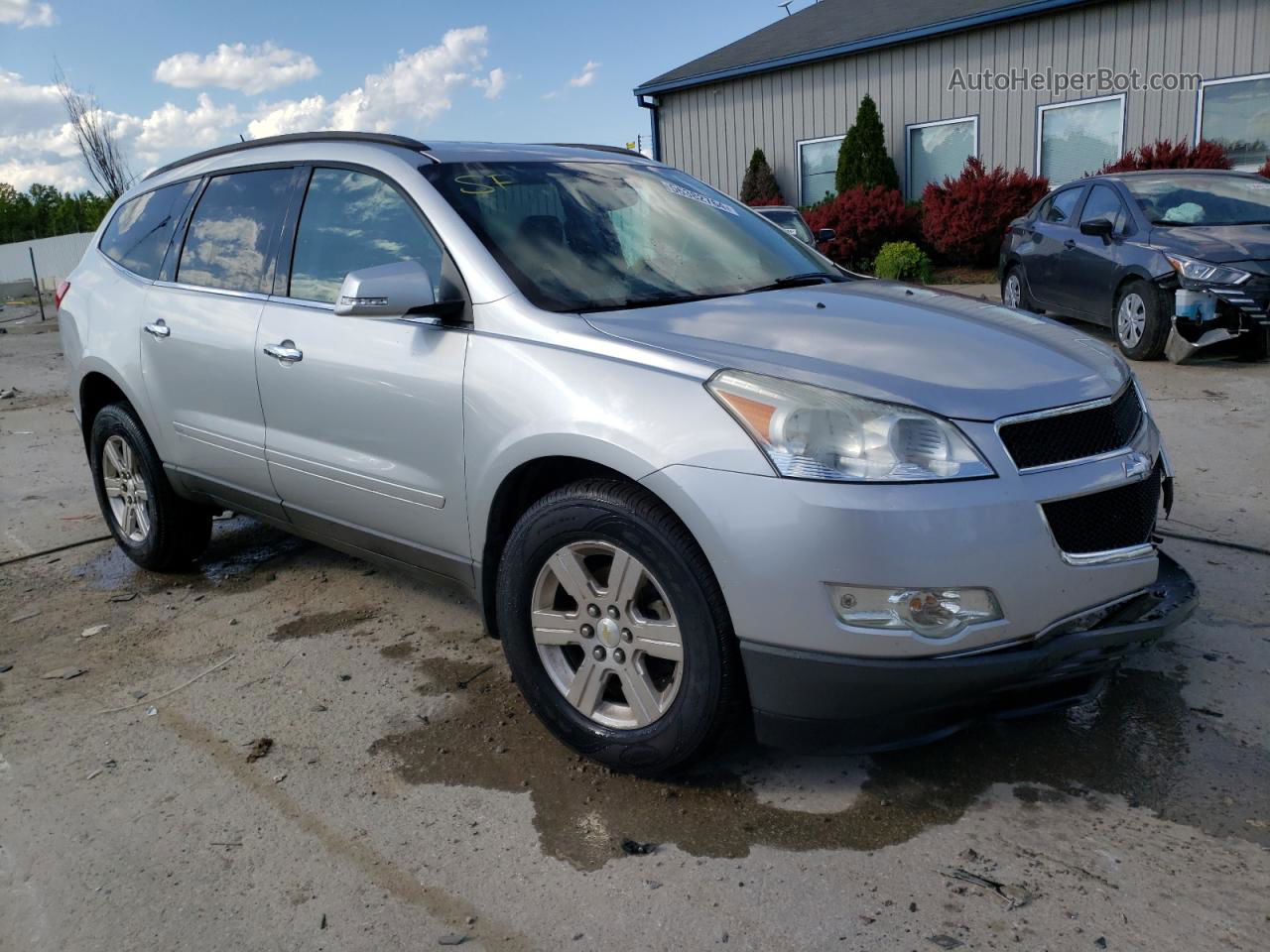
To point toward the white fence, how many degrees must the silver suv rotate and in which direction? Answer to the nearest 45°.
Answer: approximately 180°

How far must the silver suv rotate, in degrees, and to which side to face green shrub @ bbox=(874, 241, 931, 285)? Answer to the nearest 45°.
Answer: approximately 135° to its left

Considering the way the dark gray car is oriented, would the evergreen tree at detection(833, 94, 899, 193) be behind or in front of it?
behind

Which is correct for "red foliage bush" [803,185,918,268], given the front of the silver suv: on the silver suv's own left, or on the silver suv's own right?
on the silver suv's own left

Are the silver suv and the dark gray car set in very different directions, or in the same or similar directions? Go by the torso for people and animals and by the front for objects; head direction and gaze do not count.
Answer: same or similar directions

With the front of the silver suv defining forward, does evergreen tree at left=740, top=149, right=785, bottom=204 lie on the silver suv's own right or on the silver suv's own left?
on the silver suv's own left

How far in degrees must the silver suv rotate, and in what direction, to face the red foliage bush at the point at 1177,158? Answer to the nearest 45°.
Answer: approximately 90° to its left

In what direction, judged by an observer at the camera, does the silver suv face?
facing the viewer and to the right of the viewer

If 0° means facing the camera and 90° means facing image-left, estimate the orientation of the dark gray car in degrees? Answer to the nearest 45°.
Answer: approximately 315°
